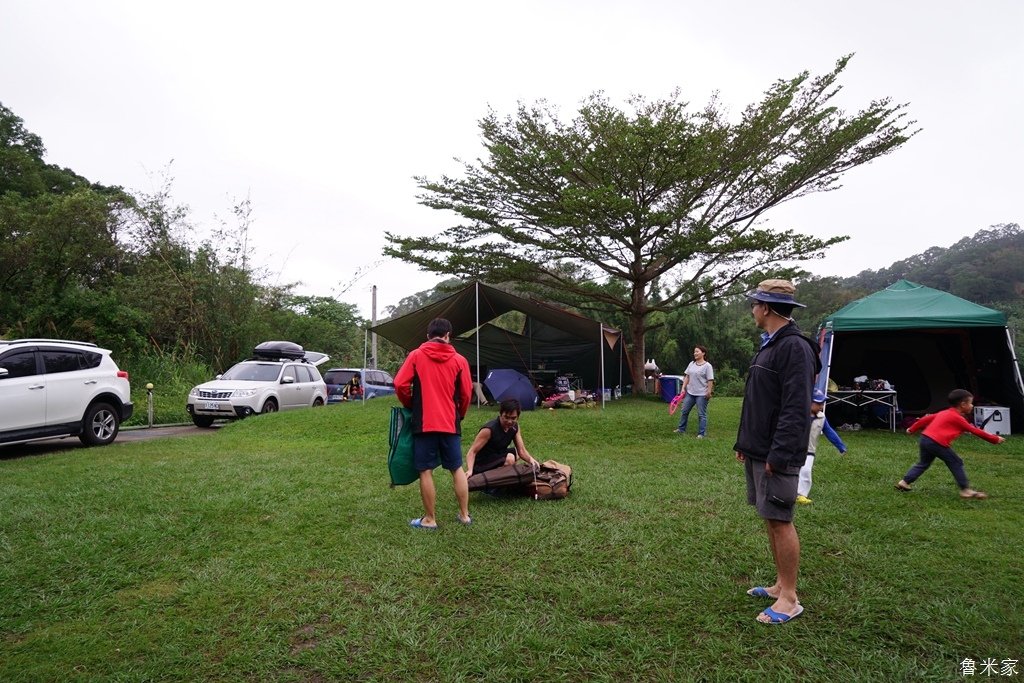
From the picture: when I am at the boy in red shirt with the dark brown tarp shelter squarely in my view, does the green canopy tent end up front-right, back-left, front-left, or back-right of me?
front-right

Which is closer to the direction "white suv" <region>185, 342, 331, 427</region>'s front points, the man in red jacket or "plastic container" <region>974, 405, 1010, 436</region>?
the man in red jacket

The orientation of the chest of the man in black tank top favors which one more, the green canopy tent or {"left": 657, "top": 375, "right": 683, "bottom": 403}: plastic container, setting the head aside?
the green canopy tent

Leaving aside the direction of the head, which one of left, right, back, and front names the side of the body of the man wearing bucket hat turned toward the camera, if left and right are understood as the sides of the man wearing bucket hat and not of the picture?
left

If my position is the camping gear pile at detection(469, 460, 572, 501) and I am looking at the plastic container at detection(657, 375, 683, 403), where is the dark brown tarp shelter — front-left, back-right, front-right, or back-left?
front-left

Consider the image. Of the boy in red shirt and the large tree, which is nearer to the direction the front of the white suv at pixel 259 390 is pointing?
the boy in red shirt

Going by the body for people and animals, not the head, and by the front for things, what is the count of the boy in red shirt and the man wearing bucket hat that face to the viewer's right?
1

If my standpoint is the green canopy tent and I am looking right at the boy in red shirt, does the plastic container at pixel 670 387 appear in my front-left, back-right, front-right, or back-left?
back-right

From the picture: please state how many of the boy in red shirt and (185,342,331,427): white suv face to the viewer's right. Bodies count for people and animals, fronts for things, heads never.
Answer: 1

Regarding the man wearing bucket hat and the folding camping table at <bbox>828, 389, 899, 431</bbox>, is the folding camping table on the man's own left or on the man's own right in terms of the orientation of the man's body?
on the man's own right

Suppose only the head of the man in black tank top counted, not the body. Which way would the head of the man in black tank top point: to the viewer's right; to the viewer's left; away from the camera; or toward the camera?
toward the camera

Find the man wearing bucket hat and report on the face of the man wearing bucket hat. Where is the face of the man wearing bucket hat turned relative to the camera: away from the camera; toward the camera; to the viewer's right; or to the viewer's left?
to the viewer's left

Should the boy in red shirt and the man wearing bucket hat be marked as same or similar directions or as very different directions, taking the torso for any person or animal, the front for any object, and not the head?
very different directions

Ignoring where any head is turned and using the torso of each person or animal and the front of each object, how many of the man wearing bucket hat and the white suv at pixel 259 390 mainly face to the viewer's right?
0

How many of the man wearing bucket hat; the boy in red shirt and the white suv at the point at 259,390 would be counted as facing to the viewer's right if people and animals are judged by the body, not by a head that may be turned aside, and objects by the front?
1

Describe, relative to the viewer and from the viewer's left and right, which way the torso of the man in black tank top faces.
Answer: facing the viewer and to the right of the viewer

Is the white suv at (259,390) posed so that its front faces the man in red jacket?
no

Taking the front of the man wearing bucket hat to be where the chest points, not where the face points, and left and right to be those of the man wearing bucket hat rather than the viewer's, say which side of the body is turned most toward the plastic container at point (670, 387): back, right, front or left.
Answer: right

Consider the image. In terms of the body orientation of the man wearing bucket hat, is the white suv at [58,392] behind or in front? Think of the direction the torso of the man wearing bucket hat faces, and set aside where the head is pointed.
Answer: in front

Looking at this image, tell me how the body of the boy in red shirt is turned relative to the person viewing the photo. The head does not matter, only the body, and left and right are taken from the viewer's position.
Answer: facing to the right of the viewer

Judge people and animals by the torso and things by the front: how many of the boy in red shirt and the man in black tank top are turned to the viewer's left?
0
